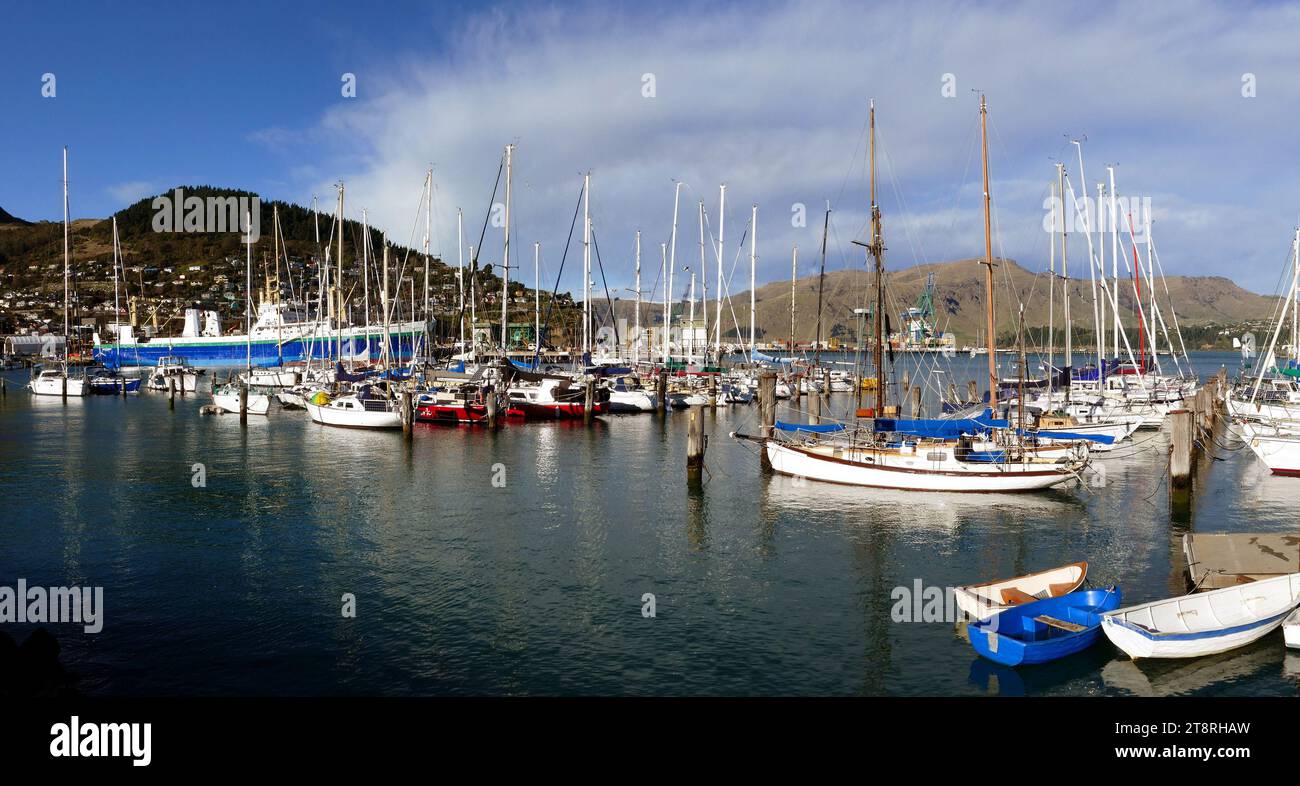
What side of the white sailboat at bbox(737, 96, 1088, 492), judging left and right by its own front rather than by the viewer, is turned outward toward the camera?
left

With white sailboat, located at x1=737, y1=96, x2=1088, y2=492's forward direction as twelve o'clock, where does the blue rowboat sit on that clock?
The blue rowboat is roughly at 9 o'clock from the white sailboat.

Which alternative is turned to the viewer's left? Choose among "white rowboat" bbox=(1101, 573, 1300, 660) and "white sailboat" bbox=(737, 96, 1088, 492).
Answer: the white sailboat

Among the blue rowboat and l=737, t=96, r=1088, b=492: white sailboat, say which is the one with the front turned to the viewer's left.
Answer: the white sailboat

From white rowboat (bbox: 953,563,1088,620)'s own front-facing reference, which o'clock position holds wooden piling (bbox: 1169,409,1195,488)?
The wooden piling is roughly at 11 o'clock from the white rowboat.

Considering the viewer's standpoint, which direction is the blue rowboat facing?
facing away from the viewer and to the right of the viewer

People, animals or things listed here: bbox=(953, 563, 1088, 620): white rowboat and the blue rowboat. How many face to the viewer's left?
0

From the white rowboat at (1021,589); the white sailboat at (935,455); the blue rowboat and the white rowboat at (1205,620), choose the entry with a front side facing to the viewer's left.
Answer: the white sailboat

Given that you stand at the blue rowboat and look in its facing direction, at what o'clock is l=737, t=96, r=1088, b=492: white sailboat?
The white sailboat is roughly at 10 o'clock from the blue rowboat.

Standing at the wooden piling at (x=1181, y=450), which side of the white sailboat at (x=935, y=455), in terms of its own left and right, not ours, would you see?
back
